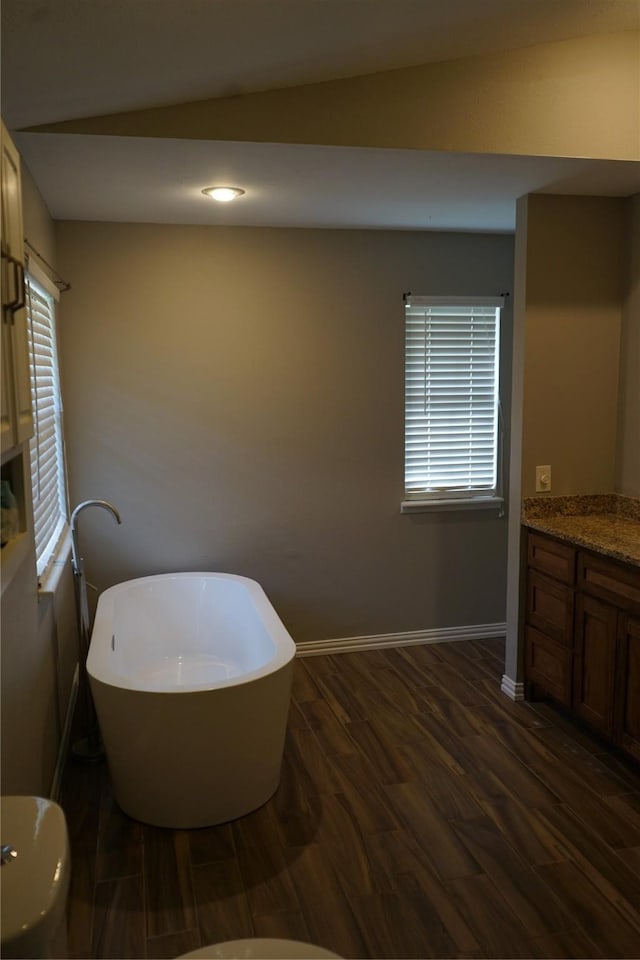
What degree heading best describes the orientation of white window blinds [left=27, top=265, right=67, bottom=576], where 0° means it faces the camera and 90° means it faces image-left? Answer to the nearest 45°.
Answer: approximately 270°

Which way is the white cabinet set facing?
to the viewer's right

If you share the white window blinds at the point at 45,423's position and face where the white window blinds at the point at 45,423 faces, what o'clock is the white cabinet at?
The white cabinet is roughly at 3 o'clock from the white window blinds.

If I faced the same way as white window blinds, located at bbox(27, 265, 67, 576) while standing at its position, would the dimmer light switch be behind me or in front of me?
in front

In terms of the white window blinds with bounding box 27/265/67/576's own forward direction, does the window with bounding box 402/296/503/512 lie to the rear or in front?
in front

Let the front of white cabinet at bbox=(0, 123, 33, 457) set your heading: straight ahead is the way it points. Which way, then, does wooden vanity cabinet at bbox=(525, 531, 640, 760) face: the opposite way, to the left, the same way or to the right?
the opposite way

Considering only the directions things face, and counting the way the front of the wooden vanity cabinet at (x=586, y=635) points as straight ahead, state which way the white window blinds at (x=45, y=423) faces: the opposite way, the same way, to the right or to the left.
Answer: the opposite way

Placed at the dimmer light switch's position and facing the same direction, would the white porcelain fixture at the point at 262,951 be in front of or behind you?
in front

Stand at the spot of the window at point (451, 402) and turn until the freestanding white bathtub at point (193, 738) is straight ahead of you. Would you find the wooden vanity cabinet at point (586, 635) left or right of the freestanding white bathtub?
left

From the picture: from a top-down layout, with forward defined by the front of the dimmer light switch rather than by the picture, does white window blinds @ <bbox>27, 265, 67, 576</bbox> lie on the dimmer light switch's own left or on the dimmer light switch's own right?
on the dimmer light switch's own right
